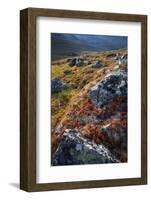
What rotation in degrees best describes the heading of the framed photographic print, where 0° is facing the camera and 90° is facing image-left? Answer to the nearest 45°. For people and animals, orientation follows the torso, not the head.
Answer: approximately 315°
